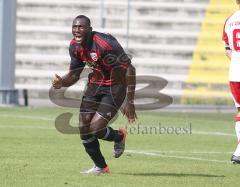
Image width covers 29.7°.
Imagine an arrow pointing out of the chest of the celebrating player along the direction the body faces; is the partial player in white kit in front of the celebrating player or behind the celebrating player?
behind

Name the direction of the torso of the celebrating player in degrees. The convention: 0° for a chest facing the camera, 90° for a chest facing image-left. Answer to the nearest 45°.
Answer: approximately 45°

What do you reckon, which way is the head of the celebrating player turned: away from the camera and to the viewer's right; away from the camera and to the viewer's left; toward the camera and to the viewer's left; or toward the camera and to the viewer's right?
toward the camera and to the viewer's left
